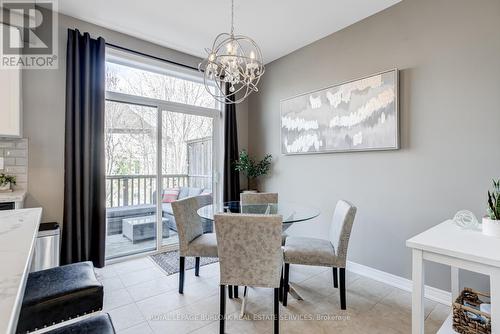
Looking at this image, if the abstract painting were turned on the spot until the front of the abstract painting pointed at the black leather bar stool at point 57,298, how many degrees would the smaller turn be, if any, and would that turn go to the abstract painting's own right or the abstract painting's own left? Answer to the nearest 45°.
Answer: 0° — it already faces it

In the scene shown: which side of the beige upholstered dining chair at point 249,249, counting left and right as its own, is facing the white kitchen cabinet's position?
left

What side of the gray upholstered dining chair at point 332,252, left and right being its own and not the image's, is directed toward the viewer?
left

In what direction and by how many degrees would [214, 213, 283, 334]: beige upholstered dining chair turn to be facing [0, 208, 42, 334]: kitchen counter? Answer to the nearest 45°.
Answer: approximately 135° to its left

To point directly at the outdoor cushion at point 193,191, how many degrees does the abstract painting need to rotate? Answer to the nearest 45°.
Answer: approximately 45° to its right

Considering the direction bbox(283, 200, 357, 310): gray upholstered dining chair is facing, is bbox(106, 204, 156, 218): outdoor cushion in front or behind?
in front

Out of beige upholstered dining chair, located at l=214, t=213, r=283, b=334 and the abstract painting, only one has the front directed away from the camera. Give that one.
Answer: the beige upholstered dining chair

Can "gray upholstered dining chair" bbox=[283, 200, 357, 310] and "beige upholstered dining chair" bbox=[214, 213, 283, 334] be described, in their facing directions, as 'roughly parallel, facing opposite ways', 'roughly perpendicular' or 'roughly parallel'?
roughly perpendicular

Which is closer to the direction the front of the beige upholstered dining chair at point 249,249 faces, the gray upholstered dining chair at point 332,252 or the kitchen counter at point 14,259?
the gray upholstered dining chair

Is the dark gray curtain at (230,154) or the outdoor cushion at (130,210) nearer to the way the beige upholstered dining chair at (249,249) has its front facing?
the dark gray curtain

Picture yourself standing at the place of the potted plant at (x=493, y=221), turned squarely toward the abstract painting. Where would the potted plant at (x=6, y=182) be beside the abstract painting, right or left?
left

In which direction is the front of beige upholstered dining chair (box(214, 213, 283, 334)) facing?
away from the camera

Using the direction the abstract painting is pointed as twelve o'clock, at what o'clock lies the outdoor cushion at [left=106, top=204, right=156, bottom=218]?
The outdoor cushion is roughly at 1 o'clock from the abstract painting.

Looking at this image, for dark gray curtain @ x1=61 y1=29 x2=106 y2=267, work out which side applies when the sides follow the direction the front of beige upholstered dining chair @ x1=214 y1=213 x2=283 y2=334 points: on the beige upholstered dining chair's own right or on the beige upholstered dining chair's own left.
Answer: on the beige upholstered dining chair's own left

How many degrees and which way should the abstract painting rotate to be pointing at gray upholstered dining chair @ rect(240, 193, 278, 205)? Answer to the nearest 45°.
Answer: approximately 45° to its right

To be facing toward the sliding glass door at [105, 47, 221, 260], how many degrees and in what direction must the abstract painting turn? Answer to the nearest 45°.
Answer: approximately 45° to its right

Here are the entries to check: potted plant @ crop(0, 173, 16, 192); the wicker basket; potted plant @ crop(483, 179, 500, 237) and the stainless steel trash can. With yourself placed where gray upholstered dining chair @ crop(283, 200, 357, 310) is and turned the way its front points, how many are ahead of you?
2
